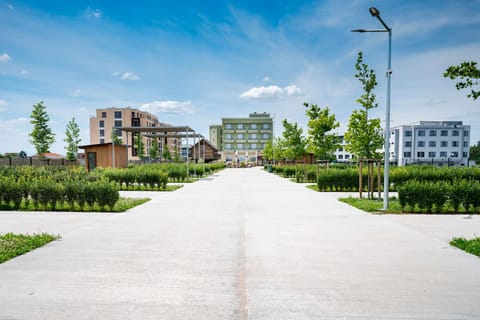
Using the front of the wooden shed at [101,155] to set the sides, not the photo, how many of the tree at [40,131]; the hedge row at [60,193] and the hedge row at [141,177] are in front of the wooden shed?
2

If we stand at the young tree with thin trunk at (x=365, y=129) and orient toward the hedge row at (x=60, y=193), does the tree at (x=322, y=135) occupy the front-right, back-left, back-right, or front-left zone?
back-right

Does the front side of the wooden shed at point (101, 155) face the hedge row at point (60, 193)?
yes

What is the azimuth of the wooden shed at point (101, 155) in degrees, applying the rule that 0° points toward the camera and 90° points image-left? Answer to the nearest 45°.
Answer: approximately 0°

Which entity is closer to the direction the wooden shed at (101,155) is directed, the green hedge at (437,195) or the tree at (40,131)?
the green hedge

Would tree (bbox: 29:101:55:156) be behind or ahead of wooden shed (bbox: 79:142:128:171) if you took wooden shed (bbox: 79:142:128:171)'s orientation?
behind

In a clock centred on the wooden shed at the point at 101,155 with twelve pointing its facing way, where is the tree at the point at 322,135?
The tree is roughly at 10 o'clock from the wooden shed.
